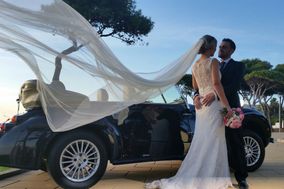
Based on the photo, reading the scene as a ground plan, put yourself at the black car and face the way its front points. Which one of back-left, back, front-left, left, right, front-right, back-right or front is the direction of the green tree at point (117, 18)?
front-left

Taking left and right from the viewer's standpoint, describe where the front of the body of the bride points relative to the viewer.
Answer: facing away from the viewer and to the right of the viewer

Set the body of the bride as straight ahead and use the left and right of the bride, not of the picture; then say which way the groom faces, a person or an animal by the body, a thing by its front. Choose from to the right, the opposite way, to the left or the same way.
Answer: the opposite way

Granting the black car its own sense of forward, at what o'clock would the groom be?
The groom is roughly at 2 o'clock from the black car.

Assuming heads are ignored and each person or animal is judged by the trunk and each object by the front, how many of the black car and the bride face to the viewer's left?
0

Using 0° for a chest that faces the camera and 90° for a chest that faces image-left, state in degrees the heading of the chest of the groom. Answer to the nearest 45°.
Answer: approximately 45°

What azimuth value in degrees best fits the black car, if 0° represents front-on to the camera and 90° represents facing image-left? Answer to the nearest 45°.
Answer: approximately 225°

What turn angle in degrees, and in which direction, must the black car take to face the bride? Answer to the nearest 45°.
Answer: approximately 45° to its right

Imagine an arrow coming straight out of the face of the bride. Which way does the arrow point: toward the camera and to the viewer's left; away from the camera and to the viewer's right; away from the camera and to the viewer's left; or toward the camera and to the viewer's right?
away from the camera and to the viewer's right
